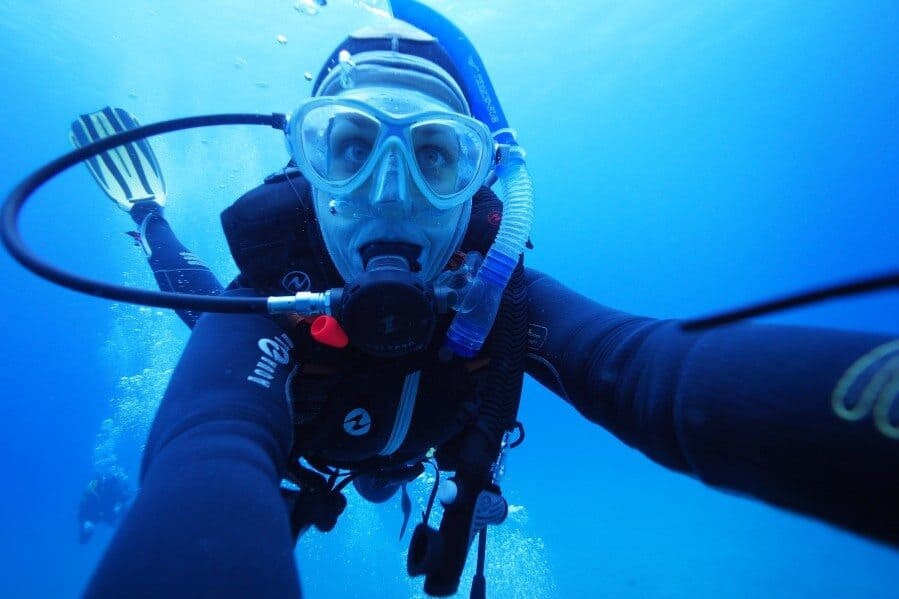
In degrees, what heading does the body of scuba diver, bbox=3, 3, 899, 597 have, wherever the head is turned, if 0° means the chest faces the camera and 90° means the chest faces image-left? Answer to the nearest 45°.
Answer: approximately 0°
